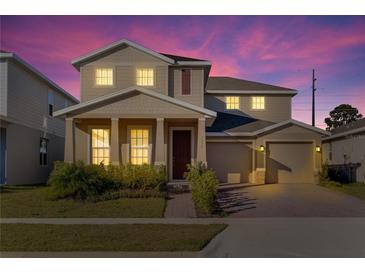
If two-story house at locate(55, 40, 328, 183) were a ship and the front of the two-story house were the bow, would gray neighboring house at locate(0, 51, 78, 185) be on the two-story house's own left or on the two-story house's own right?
on the two-story house's own right

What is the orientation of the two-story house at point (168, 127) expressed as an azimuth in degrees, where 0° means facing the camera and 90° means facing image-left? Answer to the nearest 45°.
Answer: approximately 0°

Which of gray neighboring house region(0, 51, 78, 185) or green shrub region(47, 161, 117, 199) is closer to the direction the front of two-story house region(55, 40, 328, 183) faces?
the green shrub

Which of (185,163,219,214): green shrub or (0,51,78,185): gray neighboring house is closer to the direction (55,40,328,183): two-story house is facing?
the green shrub
